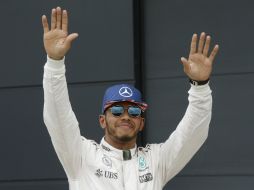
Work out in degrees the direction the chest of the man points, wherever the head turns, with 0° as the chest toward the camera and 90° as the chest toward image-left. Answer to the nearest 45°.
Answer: approximately 0°
